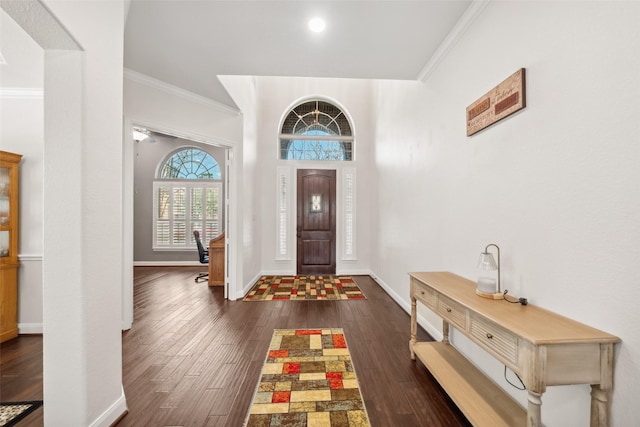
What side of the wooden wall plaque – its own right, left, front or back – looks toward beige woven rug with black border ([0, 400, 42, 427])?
front

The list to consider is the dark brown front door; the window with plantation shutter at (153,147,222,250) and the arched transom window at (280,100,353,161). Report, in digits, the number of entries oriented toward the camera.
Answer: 3

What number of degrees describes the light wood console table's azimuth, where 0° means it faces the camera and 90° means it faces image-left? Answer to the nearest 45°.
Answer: approximately 45°

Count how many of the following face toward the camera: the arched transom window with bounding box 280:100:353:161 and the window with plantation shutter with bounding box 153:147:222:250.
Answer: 2

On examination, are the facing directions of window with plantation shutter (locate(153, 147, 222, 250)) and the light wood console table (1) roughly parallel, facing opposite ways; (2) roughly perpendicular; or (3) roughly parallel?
roughly perpendicular

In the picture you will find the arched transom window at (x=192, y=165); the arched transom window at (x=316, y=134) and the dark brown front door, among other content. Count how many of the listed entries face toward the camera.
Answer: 3
